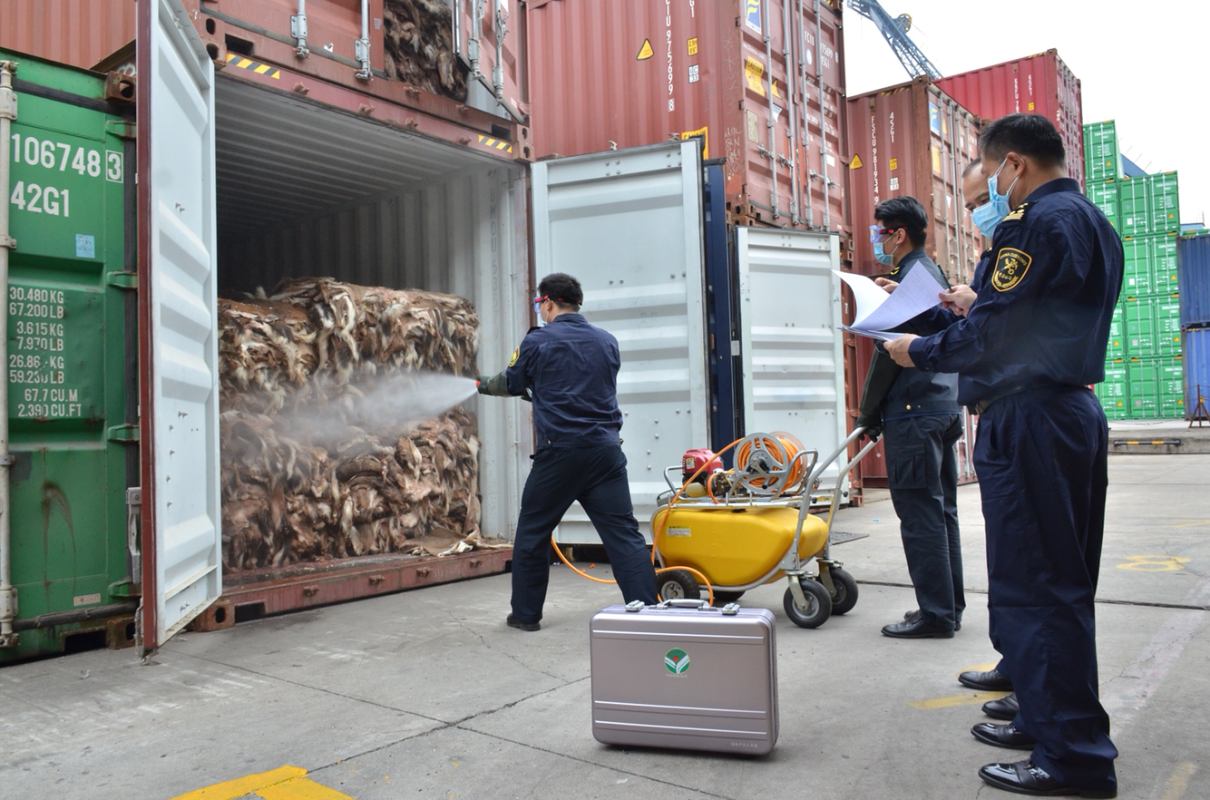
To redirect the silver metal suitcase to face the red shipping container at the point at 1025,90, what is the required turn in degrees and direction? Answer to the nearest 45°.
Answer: approximately 135° to its left

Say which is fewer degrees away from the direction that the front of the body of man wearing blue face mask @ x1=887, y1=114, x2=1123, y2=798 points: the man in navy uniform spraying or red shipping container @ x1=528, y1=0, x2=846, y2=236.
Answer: the man in navy uniform spraying

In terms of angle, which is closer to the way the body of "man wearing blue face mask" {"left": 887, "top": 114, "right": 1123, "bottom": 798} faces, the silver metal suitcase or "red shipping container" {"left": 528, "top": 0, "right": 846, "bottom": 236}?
the silver metal suitcase

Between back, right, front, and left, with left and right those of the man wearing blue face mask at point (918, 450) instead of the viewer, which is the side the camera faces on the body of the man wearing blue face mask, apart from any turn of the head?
left

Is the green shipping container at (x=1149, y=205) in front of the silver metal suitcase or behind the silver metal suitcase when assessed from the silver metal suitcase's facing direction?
behind

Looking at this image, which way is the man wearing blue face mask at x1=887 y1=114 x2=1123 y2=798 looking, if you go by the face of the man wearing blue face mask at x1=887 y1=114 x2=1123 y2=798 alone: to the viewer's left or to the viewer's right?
to the viewer's left

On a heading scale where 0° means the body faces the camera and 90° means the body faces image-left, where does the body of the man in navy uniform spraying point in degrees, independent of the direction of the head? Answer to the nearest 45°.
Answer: approximately 135°

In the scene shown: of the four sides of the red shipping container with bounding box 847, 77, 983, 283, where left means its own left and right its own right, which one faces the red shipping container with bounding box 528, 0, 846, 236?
right

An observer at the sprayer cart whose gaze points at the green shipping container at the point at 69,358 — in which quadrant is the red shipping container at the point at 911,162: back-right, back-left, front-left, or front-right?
back-right

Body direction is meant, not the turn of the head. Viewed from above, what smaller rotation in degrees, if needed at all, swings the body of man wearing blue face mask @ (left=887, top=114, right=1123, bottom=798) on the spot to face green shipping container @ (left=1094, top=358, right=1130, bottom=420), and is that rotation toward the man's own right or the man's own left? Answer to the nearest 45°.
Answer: approximately 90° to the man's own right
